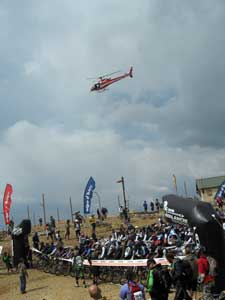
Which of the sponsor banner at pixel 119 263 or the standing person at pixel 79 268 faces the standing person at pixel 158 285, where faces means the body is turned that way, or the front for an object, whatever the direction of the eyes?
the sponsor banner

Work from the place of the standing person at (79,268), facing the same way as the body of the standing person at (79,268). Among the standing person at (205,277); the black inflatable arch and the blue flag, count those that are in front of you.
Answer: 1

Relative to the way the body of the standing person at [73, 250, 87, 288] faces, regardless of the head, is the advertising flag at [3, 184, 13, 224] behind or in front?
in front

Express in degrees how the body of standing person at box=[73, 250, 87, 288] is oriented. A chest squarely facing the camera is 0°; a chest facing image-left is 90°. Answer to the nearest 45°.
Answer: approximately 180°

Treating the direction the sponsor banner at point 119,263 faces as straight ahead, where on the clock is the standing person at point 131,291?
The standing person is roughly at 12 o'clock from the sponsor banner.

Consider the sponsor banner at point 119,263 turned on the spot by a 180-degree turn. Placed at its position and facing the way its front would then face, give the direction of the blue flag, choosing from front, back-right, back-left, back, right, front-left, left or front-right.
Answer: front

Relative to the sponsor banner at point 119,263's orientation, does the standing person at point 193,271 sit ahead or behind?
ahead

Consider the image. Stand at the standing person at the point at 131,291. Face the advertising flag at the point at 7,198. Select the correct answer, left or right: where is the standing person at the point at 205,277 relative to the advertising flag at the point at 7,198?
right

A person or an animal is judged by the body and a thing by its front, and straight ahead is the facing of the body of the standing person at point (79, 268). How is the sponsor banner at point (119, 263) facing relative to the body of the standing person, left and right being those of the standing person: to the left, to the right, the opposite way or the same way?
the opposite way

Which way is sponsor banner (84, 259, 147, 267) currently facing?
toward the camera

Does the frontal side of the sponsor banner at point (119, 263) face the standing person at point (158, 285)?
yes
